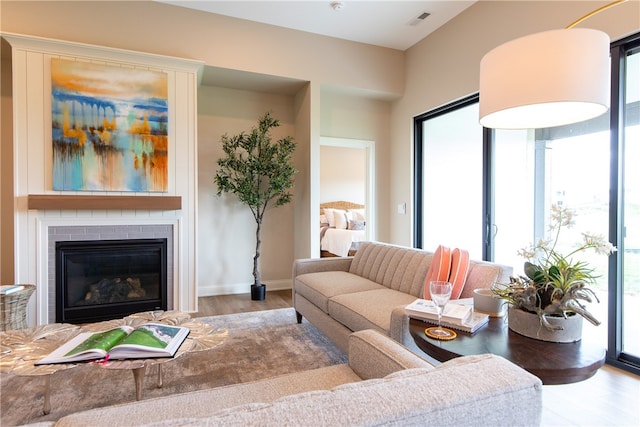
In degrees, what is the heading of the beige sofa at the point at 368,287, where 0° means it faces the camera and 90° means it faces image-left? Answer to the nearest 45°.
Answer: approximately 45°

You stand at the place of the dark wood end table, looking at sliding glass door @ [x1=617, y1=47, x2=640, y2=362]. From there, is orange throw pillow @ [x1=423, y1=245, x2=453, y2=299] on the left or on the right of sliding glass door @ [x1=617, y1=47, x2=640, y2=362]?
left

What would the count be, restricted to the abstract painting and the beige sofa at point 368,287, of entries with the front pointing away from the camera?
0

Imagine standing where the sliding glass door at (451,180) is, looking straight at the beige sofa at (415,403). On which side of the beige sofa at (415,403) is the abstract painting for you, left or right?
right

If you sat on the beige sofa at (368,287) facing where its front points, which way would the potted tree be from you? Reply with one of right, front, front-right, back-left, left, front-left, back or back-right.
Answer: right

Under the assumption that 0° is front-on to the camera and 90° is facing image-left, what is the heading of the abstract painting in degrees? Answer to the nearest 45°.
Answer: approximately 315°

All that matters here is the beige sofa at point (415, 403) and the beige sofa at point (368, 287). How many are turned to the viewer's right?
0

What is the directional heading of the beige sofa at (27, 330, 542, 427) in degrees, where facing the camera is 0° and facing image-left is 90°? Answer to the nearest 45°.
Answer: approximately 135°

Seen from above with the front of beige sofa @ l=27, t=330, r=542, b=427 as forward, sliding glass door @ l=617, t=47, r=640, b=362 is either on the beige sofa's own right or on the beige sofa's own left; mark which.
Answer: on the beige sofa's own right

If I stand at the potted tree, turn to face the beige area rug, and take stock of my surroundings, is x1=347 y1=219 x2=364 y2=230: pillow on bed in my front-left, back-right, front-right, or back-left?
back-left
